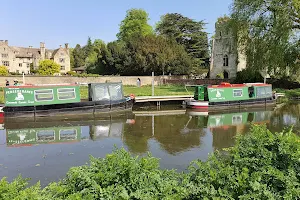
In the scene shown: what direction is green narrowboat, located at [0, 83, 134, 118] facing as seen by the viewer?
to the viewer's right

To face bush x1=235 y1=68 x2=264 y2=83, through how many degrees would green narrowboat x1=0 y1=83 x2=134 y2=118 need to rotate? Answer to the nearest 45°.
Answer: approximately 45° to its left

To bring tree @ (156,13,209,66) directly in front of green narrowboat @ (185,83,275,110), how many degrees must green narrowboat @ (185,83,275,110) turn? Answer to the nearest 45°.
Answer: approximately 45° to its left

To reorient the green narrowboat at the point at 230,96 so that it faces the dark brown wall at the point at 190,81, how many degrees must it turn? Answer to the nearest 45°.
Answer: approximately 45° to its left

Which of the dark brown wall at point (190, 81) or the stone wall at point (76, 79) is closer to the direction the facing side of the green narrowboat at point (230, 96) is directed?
the dark brown wall

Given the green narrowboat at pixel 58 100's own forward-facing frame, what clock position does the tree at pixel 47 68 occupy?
The tree is roughly at 9 o'clock from the green narrowboat.

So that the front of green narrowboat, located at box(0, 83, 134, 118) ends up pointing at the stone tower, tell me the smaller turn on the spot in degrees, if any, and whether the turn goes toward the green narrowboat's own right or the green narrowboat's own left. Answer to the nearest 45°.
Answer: approximately 45° to the green narrowboat's own left
